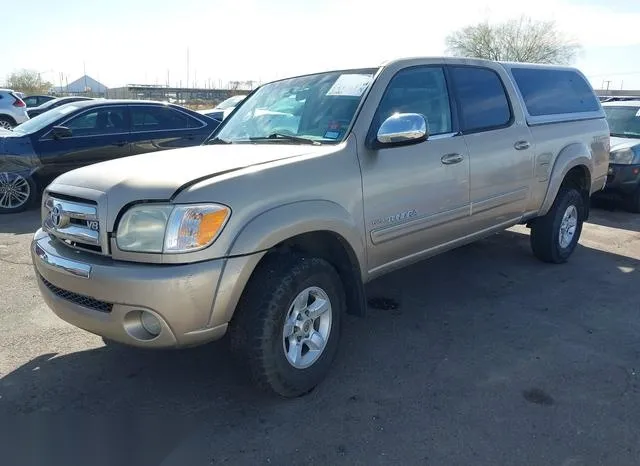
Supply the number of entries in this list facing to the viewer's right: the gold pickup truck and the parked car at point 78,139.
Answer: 0

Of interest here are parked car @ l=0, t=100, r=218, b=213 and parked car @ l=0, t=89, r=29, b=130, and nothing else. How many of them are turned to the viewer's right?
0

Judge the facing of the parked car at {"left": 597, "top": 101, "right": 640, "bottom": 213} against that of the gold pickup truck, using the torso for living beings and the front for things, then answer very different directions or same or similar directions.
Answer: same or similar directions

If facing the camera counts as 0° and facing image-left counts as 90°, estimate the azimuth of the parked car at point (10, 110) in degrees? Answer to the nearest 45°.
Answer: approximately 90°

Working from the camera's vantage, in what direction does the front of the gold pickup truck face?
facing the viewer and to the left of the viewer

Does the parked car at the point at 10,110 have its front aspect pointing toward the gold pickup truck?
no

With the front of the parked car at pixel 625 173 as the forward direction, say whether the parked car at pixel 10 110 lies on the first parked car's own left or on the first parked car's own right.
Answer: on the first parked car's own right

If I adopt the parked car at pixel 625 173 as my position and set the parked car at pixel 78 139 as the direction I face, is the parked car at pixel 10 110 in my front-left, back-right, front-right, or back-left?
front-right

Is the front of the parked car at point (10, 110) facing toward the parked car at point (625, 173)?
no

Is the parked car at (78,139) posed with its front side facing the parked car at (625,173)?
no

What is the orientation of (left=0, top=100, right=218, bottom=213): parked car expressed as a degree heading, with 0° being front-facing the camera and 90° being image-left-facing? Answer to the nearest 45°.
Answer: approximately 45°
